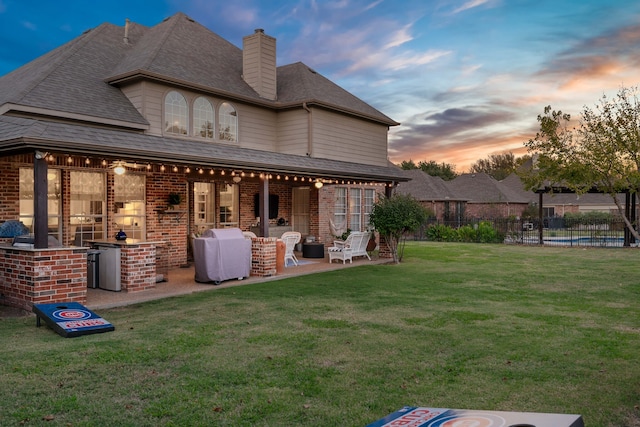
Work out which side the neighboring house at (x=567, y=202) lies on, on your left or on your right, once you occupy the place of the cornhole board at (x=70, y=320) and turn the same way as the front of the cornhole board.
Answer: on your left

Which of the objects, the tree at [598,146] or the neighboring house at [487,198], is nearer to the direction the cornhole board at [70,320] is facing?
the tree

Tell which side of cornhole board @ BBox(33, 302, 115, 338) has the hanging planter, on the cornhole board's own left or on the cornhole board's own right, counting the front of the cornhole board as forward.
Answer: on the cornhole board's own left

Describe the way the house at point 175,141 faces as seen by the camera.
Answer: facing away from the viewer and to the left of the viewer

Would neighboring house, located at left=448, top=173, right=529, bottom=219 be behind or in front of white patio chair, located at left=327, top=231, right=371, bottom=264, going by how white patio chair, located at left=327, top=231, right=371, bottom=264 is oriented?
behind

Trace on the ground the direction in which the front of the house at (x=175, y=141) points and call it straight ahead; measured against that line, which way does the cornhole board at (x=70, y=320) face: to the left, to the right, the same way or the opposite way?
the opposite way

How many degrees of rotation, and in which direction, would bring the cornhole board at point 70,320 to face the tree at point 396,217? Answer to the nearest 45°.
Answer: approximately 90° to its left

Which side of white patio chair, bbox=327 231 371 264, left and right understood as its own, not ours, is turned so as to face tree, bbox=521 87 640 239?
back

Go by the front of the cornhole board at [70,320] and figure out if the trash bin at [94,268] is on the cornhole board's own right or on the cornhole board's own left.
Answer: on the cornhole board's own left
